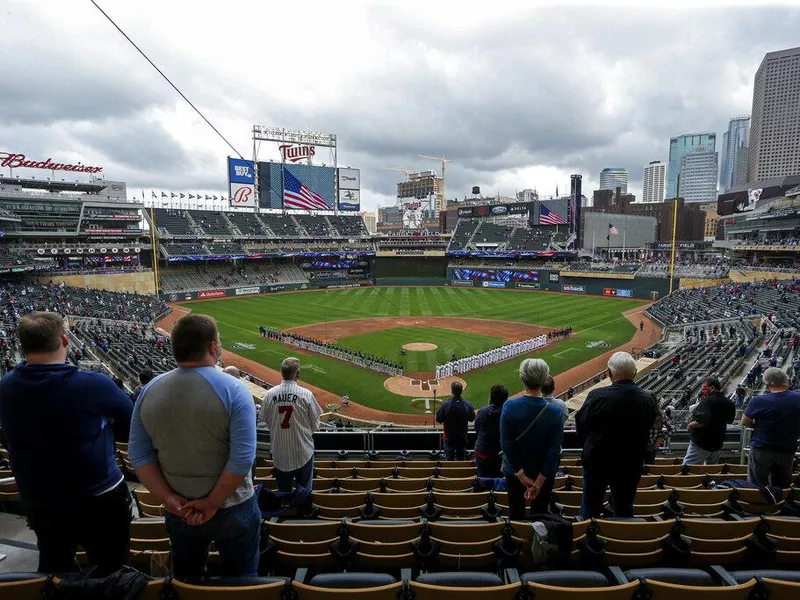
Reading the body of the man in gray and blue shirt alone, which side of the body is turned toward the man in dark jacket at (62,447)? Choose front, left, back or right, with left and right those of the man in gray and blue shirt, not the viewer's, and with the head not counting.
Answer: left

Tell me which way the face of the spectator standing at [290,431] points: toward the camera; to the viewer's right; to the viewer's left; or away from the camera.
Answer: away from the camera

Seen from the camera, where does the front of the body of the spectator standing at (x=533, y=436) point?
away from the camera

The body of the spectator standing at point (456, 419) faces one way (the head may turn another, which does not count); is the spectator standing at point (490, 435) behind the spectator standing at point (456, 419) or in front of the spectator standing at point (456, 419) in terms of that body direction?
behind

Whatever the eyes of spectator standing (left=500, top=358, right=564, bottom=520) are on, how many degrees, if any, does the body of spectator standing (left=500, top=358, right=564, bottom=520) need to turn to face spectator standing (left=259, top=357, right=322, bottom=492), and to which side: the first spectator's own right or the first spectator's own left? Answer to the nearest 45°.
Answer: approximately 90° to the first spectator's own left

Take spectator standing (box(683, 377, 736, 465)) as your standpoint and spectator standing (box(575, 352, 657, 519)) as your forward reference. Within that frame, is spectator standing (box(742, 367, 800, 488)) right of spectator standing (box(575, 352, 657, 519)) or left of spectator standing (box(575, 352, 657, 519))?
left

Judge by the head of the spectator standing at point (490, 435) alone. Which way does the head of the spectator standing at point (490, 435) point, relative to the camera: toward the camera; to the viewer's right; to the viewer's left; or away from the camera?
away from the camera

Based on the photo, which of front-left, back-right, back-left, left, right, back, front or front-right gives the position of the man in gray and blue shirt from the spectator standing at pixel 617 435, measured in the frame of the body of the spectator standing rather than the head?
back-left

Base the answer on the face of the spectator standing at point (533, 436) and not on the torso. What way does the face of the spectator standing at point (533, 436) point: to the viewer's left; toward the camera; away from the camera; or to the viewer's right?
away from the camera

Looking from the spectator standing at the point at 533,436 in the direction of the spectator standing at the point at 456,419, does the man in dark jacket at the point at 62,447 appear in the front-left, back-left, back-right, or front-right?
back-left

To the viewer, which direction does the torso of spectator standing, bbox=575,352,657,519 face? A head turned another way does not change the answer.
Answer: away from the camera

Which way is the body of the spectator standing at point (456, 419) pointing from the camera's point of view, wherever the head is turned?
away from the camera

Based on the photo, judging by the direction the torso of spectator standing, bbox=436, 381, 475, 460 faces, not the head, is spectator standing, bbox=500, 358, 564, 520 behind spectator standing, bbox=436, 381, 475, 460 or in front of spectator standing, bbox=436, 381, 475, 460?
behind
